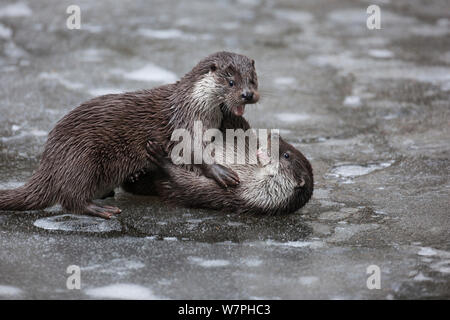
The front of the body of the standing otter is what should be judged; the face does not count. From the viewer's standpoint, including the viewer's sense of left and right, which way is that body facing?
facing to the right of the viewer
